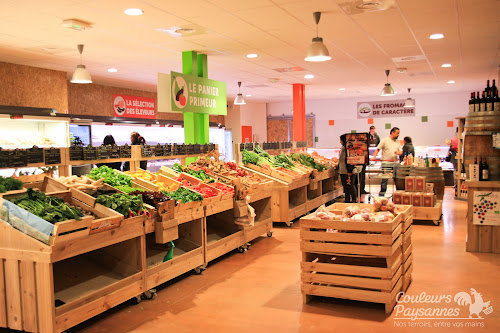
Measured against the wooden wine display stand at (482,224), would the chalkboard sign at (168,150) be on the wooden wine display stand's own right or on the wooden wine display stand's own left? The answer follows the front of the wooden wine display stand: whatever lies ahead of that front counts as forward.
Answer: on the wooden wine display stand's own right

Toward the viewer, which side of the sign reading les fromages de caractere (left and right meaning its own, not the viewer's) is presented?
front

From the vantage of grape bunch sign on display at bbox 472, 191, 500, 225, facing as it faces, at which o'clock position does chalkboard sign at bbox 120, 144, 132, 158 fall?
The chalkboard sign is roughly at 2 o'clock from the grape bunch sign on display.

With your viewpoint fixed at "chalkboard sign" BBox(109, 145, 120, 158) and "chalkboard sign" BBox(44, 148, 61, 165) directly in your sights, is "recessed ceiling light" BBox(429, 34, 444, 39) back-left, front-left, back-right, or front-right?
back-left

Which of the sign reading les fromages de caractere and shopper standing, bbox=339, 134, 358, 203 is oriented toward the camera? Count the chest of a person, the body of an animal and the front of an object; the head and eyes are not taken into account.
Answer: the sign reading les fromages de caractere

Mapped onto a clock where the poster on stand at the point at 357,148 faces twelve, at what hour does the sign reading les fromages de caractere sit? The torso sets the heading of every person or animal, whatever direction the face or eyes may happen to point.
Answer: The sign reading les fromages de caractere is roughly at 6 o'clock from the poster on stand.

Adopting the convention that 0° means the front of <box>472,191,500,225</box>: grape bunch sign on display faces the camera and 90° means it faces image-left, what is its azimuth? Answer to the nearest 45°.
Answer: approximately 0°

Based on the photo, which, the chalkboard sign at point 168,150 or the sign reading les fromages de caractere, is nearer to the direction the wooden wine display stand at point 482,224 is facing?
the chalkboard sign

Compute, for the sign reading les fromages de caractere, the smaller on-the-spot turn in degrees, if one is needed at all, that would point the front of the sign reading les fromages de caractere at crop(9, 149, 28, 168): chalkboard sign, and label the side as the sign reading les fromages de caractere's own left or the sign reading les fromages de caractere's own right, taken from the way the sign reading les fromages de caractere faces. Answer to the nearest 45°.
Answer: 0° — it already faces it

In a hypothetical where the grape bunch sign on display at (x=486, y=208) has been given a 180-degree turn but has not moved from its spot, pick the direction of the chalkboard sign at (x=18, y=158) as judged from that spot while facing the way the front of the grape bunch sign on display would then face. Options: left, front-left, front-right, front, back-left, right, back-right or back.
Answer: back-left

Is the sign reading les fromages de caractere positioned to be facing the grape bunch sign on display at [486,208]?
yes

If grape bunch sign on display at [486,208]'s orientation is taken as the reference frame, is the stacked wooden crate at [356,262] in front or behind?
in front
